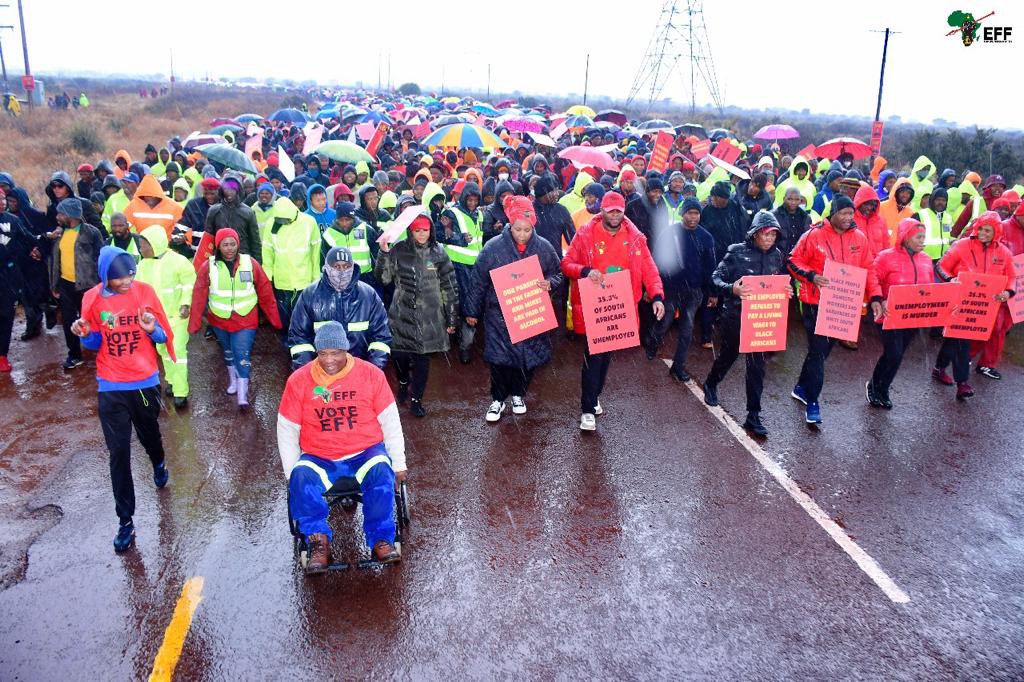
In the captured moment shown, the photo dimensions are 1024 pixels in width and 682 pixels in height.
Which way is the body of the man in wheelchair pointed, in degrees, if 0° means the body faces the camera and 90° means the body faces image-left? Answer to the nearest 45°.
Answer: approximately 0°

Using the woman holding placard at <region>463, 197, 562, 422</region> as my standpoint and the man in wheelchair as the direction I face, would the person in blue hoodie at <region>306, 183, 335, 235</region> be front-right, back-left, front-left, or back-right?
back-right

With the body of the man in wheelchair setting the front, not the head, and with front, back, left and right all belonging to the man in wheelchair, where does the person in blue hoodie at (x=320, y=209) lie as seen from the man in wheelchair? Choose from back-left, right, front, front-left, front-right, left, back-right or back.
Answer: back

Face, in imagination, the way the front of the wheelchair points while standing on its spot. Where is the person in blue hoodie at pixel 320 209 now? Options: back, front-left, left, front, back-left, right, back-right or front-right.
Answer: back

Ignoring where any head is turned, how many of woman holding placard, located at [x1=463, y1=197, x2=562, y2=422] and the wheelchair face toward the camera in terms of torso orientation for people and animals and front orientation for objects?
2

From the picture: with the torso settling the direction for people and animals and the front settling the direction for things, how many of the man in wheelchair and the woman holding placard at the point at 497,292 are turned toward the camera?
2
